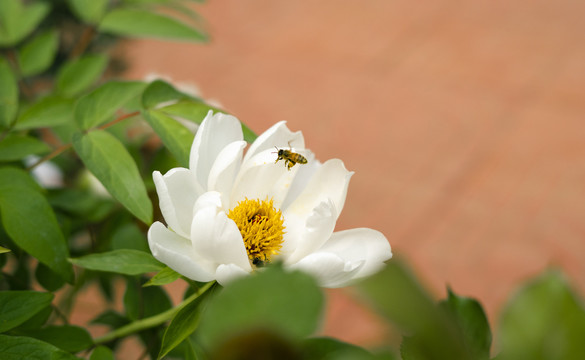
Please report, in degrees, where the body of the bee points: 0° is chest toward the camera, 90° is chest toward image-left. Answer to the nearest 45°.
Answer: approximately 90°
